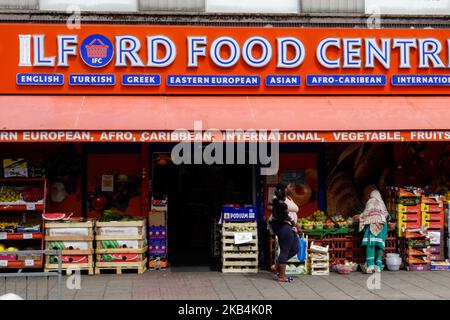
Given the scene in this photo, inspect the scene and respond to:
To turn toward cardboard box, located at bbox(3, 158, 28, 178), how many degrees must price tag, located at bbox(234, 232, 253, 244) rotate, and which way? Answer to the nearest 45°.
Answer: approximately 90° to its right

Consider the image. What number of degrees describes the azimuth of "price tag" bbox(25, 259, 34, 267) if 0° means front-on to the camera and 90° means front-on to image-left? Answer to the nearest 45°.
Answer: approximately 0°

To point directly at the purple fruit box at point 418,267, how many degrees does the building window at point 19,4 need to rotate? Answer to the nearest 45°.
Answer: approximately 45° to its left

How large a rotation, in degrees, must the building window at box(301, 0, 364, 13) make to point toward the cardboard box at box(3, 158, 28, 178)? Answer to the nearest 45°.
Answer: approximately 90° to its right

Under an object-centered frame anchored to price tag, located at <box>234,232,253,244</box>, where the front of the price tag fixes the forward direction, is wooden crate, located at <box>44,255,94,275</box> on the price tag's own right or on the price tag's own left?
on the price tag's own right
